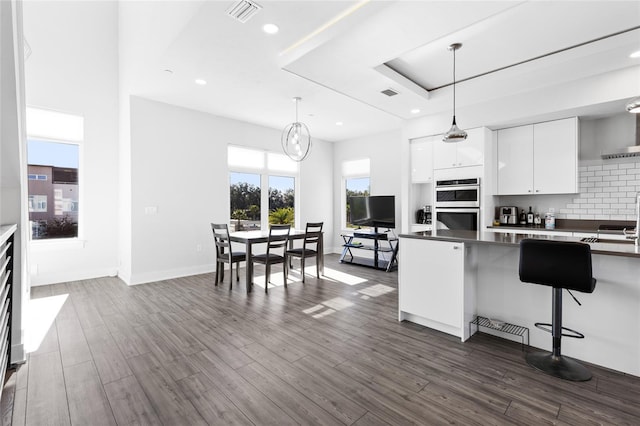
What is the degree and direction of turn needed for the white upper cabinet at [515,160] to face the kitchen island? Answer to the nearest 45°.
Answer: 0° — it already faces it

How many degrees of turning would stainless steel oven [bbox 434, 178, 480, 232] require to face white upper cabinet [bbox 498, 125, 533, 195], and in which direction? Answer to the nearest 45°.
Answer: approximately 90° to its left

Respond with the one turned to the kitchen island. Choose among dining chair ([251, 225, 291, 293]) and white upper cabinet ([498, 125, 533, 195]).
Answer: the white upper cabinet

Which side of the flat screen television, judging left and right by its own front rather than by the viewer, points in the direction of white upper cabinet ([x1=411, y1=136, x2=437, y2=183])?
left

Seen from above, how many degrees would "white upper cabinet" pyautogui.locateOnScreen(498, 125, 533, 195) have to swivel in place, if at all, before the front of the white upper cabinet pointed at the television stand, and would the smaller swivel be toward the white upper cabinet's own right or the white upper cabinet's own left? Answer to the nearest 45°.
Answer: approximately 90° to the white upper cabinet's own right

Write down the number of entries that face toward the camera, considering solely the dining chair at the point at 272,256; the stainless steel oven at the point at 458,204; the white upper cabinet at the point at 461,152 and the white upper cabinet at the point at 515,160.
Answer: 3

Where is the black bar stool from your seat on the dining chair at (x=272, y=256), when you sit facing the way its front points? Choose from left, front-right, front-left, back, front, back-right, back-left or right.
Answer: back

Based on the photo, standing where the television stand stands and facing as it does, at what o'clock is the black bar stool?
The black bar stool is roughly at 10 o'clock from the television stand.

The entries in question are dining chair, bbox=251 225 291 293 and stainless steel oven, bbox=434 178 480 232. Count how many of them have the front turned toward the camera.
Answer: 1

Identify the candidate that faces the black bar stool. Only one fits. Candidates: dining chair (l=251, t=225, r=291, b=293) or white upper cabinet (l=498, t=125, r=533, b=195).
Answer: the white upper cabinet

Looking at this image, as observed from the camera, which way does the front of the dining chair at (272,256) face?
facing away from the viewer and to the left of the viewer

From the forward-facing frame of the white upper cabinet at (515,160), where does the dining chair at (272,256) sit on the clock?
The dining chair is roughly at 2 o'clock from the white upper cabinet.

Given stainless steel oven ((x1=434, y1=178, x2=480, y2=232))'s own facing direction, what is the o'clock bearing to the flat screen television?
The flat screen television is roughly at 4 o'clock from the stainless steel oven.
